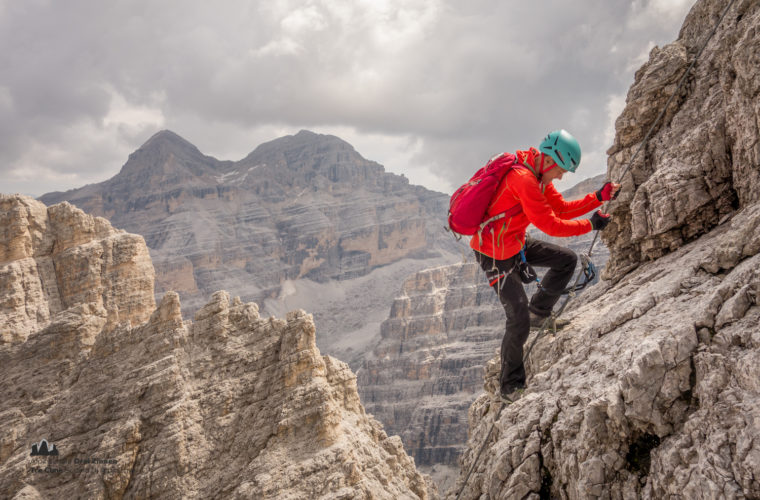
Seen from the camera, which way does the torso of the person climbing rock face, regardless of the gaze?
to the viewer's right
